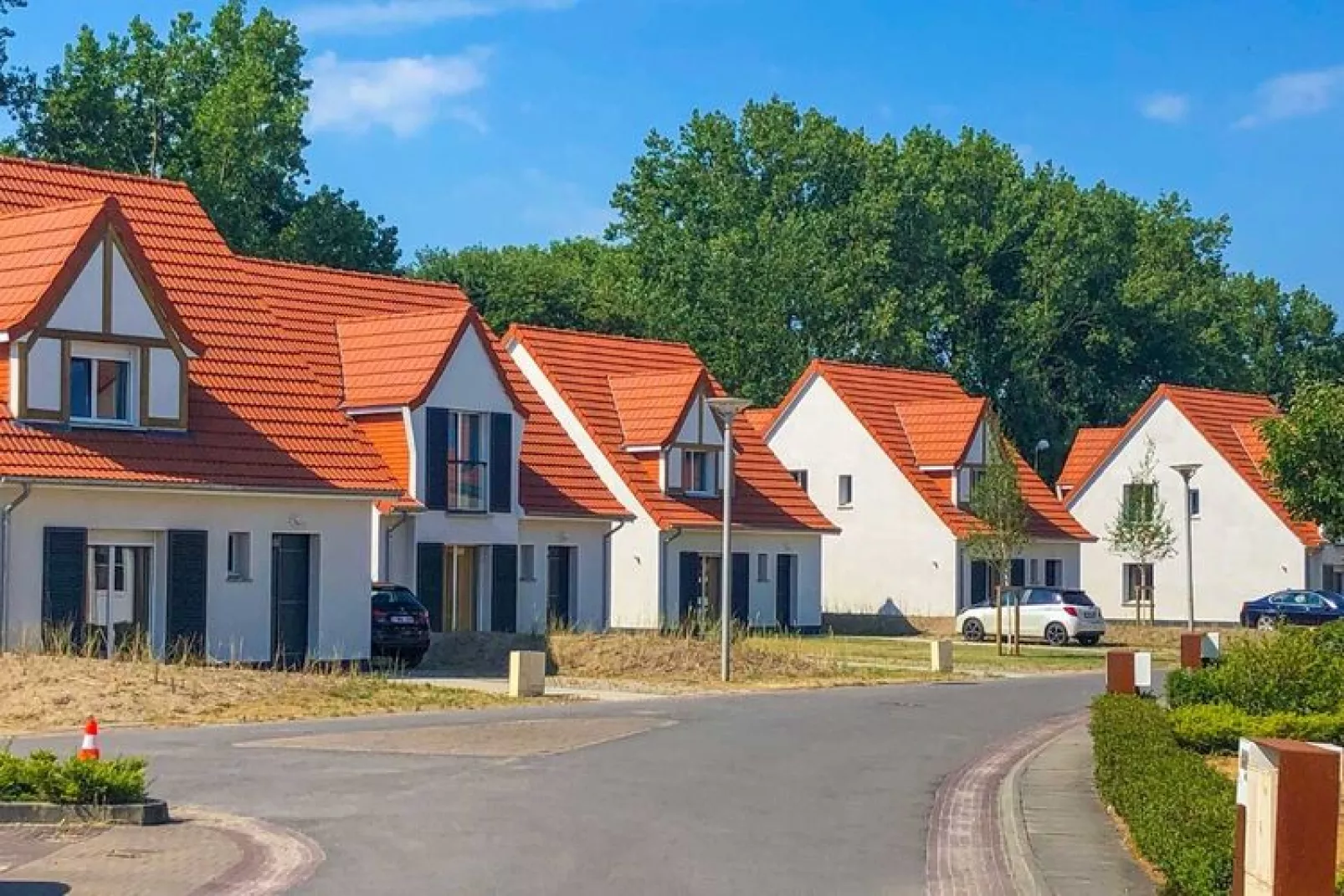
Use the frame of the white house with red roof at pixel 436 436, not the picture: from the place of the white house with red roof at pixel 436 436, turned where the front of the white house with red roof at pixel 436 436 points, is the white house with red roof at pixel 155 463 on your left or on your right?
on your right

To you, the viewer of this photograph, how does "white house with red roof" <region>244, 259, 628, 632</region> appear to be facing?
facing the viewer and to the right of the viewer

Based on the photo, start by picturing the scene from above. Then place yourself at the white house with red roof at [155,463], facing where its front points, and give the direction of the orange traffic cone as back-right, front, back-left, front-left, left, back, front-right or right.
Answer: front-right

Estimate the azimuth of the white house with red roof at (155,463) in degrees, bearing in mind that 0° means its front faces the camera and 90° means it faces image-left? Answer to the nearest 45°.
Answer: approximately 315°

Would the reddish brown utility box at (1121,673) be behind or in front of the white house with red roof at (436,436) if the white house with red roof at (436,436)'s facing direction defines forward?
in front

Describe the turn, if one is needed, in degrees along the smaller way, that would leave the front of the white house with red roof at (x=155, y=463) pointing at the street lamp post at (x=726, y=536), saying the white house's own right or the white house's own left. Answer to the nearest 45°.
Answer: approximately 45° to the white house's own left

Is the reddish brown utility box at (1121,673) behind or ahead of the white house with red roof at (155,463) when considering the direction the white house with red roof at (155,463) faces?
ahead

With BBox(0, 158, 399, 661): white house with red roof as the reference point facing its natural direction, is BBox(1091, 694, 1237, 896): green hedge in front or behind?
in front

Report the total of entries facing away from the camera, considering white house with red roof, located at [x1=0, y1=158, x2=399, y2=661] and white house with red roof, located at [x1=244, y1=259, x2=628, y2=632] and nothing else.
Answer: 0

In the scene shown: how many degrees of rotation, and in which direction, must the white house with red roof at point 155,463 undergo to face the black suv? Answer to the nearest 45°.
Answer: approximately 90° to its left
